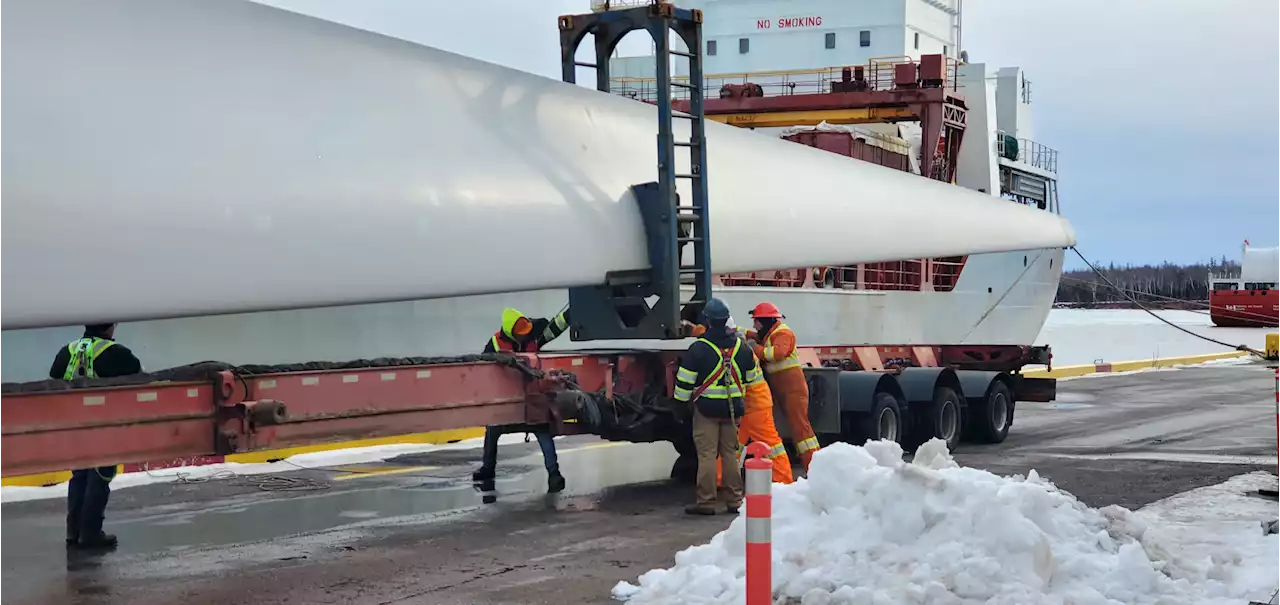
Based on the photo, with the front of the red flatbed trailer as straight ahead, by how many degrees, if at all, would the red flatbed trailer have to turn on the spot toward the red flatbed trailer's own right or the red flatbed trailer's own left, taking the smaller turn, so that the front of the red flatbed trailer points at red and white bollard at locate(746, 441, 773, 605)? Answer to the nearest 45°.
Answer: approximately 135° to the red flatbed trailer's own left

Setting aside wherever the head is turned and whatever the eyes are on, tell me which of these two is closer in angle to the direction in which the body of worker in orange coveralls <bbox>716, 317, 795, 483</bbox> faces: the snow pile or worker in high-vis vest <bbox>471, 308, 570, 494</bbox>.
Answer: the worker in high-vis vest

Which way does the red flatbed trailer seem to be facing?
to the viewer's left

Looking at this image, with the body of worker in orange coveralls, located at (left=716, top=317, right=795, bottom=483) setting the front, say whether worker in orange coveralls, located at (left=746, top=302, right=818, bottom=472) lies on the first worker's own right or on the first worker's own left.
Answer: on the first worker's own right

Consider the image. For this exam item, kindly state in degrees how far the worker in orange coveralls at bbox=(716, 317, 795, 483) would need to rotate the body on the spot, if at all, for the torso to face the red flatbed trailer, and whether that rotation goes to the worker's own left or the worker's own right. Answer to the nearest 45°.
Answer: approximately 45° to the worker's own left

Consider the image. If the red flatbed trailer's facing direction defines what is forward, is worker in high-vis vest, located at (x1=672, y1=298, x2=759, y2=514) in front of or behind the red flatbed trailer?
behind

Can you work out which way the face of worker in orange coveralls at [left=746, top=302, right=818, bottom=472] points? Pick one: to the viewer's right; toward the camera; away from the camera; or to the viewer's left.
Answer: to the viewer's left

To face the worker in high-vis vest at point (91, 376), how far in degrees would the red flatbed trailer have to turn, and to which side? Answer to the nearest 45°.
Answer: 0° — it already faces them

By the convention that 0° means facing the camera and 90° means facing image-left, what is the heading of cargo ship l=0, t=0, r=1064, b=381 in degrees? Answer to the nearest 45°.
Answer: approximately 45°
